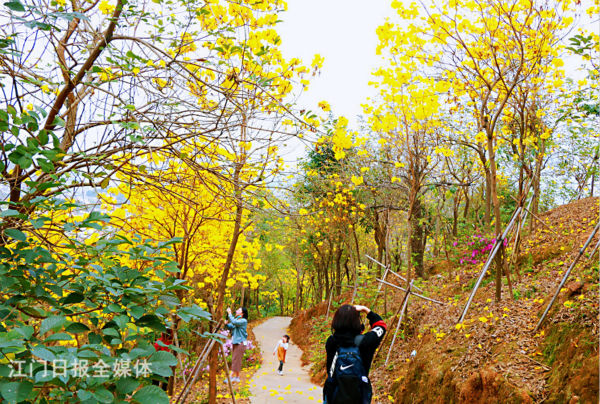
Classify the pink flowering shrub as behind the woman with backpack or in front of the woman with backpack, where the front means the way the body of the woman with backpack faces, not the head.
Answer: in front

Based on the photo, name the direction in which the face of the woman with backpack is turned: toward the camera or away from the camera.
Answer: away from the camera

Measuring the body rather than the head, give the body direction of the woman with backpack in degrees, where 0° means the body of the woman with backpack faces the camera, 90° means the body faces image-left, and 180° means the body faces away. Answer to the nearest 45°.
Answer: approximately 180°
